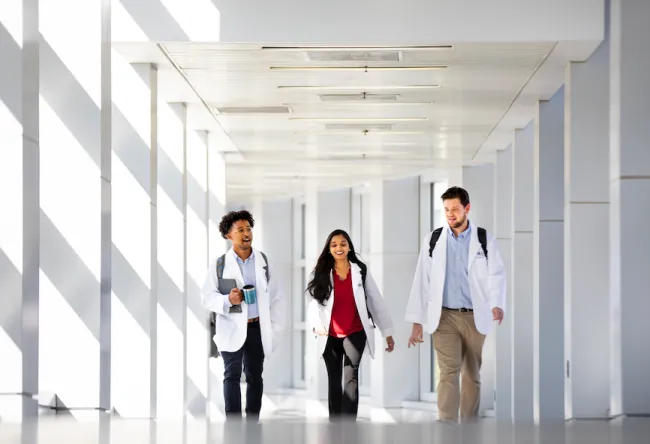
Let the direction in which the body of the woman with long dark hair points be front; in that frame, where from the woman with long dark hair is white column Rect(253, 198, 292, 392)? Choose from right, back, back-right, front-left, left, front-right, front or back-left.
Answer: back

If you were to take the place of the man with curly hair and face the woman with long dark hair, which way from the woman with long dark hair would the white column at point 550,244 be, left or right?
left

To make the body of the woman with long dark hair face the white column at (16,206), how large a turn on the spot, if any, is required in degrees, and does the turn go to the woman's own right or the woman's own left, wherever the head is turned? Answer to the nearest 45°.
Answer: approximately 45° to the woman's own right

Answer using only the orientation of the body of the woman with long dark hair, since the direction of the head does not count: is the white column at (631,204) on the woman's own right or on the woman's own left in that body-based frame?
on the woman's own left

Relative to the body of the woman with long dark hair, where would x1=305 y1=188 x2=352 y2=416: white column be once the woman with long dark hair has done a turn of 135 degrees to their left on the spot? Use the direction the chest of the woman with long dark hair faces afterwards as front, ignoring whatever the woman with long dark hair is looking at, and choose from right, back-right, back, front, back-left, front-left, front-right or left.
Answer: front-left

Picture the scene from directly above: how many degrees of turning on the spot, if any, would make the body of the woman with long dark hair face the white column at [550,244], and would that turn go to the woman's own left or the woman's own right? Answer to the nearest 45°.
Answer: approximately 135° to the woman's own left

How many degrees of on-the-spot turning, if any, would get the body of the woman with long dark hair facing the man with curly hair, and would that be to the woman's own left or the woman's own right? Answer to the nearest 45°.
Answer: approximately 90° to the woman's own right

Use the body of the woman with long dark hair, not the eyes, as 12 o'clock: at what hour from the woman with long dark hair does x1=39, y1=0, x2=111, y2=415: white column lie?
The white column is roughly at 2 o'clock from the woman with long dark hair.

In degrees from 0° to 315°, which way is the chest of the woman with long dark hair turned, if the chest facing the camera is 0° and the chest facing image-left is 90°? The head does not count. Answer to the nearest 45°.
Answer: approximately 0°

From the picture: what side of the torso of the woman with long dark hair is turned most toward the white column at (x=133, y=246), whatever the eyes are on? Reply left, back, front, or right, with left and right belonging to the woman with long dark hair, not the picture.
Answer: right

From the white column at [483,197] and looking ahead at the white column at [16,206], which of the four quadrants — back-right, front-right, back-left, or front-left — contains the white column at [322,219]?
back-right

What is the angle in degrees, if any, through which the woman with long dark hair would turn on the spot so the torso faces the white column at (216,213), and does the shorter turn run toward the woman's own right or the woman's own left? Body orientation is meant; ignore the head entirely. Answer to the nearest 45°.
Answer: approximately 180°
